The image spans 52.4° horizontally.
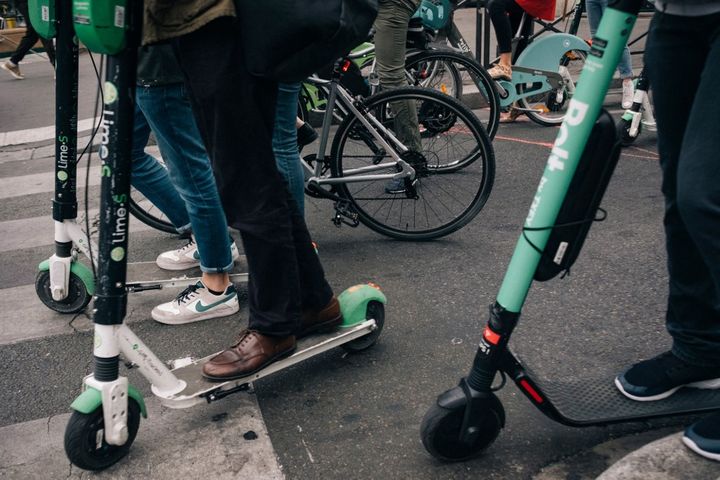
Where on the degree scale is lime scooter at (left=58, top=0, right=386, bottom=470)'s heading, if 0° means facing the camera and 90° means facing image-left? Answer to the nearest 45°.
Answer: approximately 45°

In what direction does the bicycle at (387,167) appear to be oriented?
to the viewer's left

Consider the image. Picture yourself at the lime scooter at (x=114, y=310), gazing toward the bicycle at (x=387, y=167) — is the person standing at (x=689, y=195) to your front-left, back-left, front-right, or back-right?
front-right

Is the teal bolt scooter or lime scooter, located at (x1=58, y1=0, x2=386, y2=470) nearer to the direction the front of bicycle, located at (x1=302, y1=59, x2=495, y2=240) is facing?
the lime scooter

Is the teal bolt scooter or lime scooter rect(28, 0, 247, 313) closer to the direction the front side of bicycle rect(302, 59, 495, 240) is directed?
the lime scooter

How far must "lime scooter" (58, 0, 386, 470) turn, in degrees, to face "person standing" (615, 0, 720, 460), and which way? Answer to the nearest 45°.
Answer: approximately 135° to its left

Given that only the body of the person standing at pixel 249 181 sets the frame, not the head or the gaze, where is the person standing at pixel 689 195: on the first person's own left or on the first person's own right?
on the first person's own left

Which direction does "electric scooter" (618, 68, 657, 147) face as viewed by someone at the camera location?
facing the viewer and to the left of the viewer

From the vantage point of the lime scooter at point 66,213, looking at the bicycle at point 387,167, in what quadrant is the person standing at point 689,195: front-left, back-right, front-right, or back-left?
front-right

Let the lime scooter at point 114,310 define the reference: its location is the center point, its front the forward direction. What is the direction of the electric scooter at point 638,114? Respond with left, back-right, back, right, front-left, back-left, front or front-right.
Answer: back

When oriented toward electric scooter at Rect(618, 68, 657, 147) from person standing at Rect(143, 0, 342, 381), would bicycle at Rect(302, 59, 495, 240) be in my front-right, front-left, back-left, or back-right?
front-left
